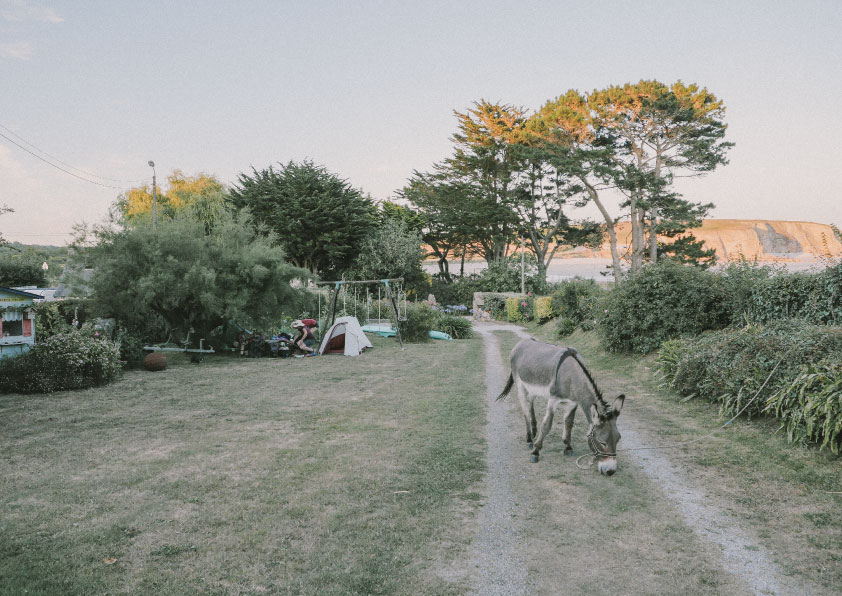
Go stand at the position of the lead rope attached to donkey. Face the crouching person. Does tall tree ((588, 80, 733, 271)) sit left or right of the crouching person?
right

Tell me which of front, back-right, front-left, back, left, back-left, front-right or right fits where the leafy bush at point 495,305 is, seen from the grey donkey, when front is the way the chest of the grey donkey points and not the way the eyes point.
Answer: back-left

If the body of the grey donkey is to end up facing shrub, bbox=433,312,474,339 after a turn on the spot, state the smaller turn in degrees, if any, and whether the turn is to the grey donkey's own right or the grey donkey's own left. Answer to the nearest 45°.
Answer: approximately 135° to the grey donkey's own left

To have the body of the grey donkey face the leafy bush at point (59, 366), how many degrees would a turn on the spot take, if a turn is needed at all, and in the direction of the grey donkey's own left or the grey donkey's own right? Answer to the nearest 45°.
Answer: approximately 135° to the grey donkey's own right

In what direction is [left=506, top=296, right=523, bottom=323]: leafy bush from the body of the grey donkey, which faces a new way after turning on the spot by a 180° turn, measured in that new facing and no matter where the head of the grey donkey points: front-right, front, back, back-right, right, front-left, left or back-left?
front-right

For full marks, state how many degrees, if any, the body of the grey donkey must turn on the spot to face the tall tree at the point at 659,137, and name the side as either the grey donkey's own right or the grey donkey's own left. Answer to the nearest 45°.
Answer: approximately 135° to the grey donkey's own left

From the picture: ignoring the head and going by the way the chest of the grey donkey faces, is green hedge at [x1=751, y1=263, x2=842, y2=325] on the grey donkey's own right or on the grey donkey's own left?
on the grey donkey's own left

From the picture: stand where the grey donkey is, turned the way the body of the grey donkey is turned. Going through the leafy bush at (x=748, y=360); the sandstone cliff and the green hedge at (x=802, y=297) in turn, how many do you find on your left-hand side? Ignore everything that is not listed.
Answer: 3

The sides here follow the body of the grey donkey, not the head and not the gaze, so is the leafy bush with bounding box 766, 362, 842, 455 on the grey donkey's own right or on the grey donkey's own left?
on the grey donkey's own left

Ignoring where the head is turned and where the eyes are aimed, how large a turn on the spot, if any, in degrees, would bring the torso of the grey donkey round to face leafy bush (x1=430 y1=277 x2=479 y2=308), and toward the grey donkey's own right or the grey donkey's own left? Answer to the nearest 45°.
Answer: approximately 135° to the grey donkey's own left

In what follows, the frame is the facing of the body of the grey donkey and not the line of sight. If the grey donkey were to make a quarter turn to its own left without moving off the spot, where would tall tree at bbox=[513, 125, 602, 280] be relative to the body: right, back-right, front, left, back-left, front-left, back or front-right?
front-left

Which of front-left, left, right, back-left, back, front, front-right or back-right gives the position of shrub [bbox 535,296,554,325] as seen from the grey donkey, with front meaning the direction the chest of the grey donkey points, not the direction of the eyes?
back-left

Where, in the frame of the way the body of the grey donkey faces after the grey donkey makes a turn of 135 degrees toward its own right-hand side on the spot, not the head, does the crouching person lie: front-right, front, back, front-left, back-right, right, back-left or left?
front-right

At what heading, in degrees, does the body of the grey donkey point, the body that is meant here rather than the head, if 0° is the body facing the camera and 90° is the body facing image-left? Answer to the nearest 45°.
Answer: approximately 315°

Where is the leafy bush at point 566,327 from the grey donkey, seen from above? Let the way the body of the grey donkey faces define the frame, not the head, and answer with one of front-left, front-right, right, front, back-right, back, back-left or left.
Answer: back-left

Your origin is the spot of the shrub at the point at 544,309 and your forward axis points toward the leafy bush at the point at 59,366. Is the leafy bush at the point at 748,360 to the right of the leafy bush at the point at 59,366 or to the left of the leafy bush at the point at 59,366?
left

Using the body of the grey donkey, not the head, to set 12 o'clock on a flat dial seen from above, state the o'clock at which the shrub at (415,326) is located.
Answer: The shrub is roughly at 7 o'clock from the grey donkey.

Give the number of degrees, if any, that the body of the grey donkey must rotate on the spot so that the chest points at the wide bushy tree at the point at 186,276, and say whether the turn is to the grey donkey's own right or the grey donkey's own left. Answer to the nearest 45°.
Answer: approximately 180°
